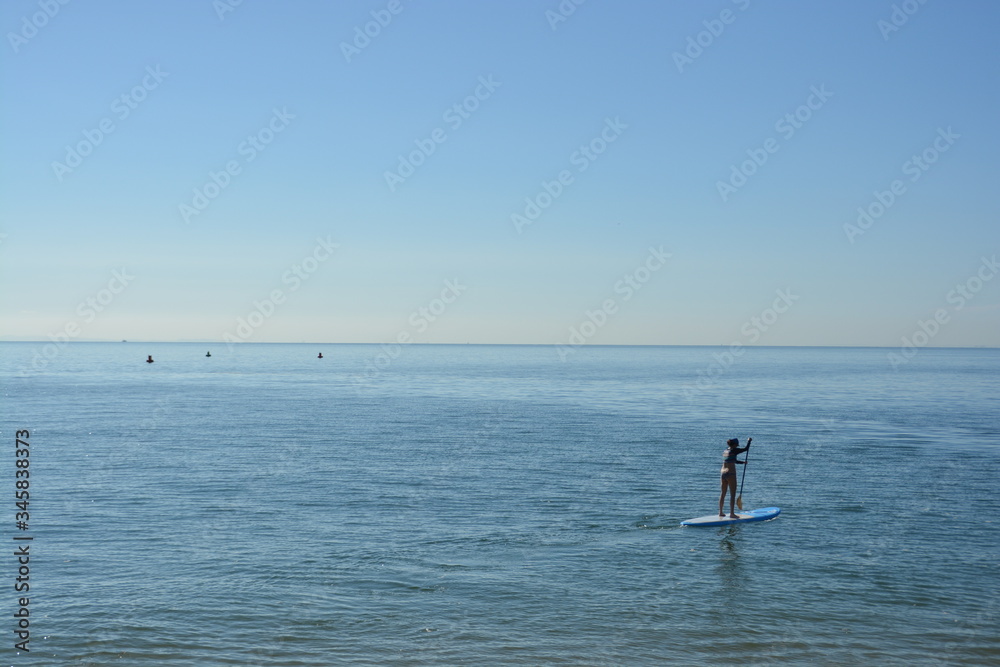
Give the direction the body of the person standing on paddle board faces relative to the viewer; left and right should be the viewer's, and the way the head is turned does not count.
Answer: facing to the right of the viewer

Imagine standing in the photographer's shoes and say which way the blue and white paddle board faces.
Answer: facing to the right of the viewer
